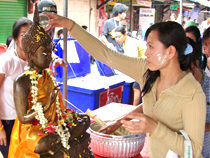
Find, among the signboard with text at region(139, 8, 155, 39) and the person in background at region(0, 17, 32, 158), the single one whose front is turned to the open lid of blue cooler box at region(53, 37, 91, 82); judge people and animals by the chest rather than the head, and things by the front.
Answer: the signboard with text

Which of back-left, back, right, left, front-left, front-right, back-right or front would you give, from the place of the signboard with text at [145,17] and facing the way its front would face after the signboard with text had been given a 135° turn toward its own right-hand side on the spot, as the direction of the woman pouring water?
back-left

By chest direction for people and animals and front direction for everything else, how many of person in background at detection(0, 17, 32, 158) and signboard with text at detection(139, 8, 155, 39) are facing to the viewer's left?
0

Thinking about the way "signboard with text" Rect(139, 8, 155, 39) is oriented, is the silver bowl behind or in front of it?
in front

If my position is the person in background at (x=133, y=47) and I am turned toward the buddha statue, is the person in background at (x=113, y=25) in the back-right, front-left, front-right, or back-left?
back-right

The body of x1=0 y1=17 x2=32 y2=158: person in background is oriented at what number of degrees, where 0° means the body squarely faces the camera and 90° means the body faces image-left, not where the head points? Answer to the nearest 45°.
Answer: approximately 315°

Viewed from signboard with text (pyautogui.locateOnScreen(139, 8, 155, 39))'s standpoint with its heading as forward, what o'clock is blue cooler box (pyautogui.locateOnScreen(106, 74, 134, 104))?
The blue cooler box is roughly at 12 o'clock from the signboard with text.

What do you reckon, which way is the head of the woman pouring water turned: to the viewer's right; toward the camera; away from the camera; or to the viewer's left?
to the viewer's left

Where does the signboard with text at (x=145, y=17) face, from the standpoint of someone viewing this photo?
facing the viewer
